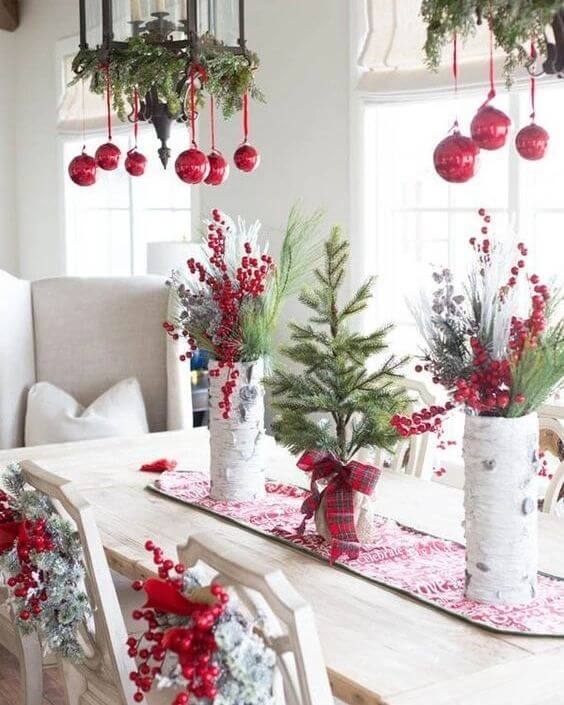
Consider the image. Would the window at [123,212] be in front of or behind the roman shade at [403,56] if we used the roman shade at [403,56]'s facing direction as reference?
behind

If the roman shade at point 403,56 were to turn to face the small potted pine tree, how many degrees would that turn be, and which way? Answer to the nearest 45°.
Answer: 0° — it already faces it

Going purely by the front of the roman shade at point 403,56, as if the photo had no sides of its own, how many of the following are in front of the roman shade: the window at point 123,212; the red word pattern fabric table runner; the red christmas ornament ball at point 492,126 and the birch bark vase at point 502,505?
3

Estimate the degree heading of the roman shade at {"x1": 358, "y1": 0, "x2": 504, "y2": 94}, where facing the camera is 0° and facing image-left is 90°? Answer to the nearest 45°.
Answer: approximately 0°

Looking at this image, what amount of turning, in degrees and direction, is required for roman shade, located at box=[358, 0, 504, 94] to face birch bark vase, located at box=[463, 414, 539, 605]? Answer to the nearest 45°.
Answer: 0° — it already faces it

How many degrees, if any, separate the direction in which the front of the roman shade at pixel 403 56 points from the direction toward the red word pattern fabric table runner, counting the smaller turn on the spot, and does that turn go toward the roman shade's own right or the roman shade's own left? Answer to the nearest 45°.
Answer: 0° — it already faces it

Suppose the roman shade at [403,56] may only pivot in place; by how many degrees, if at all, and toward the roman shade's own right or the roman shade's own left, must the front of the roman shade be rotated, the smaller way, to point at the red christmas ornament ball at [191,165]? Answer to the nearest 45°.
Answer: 0° — it already faces it

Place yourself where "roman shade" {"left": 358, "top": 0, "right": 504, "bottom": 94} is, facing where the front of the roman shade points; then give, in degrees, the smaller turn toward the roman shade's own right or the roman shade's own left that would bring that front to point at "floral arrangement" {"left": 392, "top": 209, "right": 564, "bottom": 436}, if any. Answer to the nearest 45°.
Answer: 0° — it already faces it
